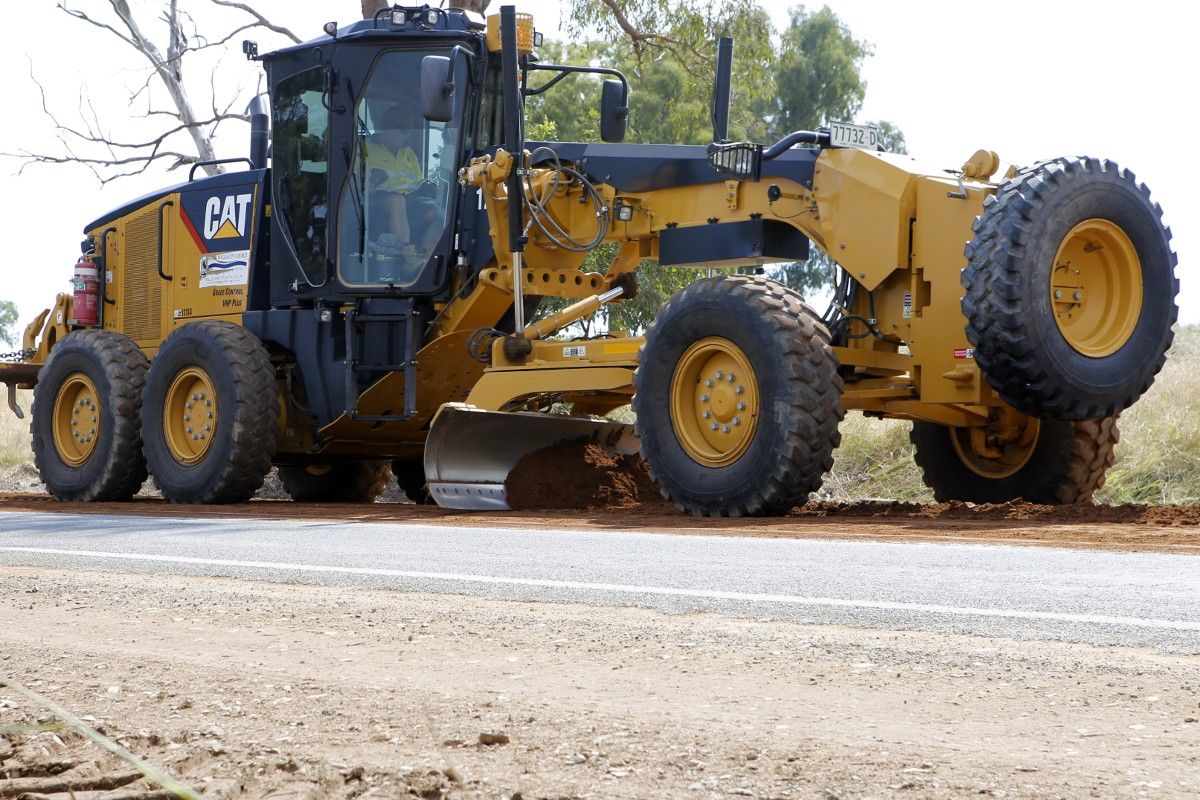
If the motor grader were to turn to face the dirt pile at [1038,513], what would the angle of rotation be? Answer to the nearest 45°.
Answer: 0° — it already faces it

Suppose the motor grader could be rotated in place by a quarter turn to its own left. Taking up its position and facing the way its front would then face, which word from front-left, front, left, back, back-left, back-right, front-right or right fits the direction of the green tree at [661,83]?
front-left

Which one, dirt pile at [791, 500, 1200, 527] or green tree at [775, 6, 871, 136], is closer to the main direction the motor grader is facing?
the dirt pile

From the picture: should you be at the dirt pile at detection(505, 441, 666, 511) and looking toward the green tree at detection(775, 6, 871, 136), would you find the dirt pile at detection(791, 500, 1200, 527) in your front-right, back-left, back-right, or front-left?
back-right

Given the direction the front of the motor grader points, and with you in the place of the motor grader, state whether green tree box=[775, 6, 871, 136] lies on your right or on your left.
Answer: on your left

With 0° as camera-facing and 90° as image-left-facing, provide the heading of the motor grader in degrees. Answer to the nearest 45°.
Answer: approximately 315°
